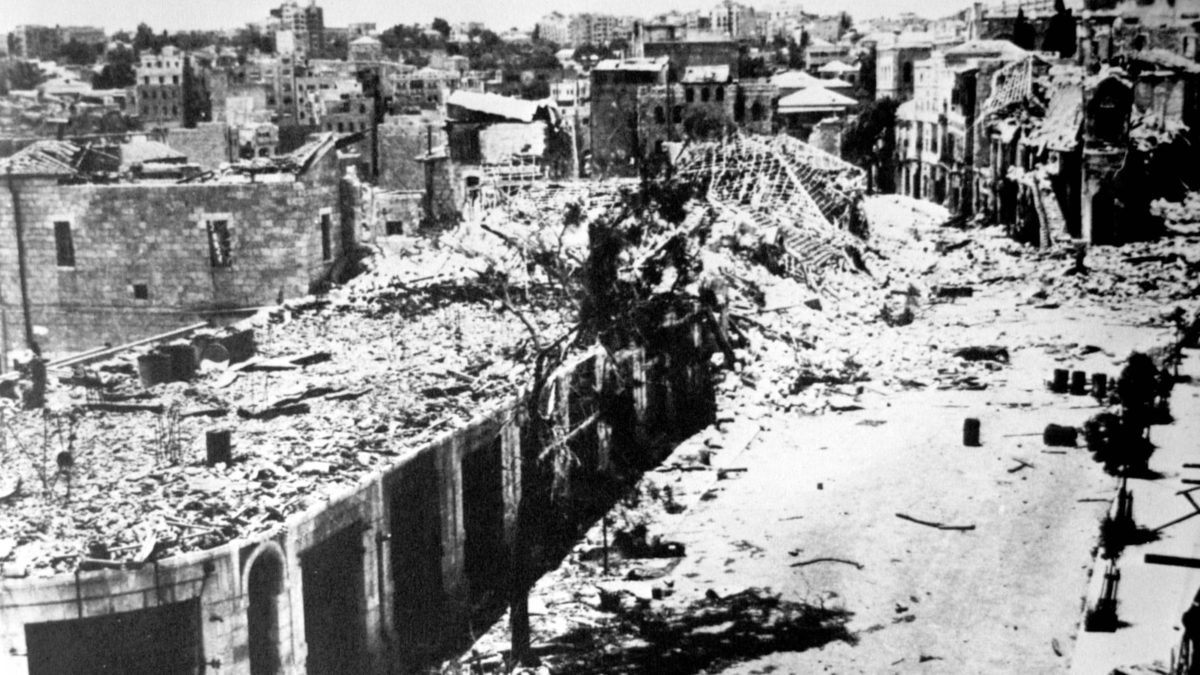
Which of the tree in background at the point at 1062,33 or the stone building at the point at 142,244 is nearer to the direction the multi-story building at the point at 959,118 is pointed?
the stone building

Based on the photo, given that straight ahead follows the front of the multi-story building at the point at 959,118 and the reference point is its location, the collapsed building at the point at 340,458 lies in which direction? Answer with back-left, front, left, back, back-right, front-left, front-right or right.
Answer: front-left

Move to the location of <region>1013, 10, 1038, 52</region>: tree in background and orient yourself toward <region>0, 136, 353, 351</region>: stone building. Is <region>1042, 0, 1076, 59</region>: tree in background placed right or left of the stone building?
left

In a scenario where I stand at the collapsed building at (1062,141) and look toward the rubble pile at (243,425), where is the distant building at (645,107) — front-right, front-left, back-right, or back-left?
back-right

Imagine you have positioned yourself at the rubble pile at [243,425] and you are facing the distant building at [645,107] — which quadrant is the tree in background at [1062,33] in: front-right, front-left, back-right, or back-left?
front-right

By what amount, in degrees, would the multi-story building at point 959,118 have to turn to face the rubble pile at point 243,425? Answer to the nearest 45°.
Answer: approximately 45° to its left

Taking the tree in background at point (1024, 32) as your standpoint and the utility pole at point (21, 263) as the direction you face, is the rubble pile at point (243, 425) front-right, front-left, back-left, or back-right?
front-left

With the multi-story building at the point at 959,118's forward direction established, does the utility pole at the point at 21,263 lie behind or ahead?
ahead

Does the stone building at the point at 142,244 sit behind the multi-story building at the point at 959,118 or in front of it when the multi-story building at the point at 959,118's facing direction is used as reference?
in front

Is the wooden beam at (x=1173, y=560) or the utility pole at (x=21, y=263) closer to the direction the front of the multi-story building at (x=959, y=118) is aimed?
the utility pole
